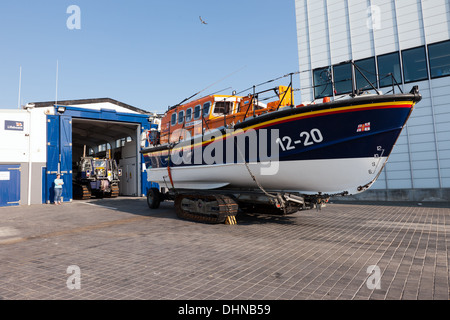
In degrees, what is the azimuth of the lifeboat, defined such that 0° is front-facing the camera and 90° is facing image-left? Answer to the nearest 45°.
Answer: approximately 315°
